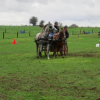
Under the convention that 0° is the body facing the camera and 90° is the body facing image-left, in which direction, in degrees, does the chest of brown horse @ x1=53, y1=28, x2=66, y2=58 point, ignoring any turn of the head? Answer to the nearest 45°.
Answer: approximately 315°
